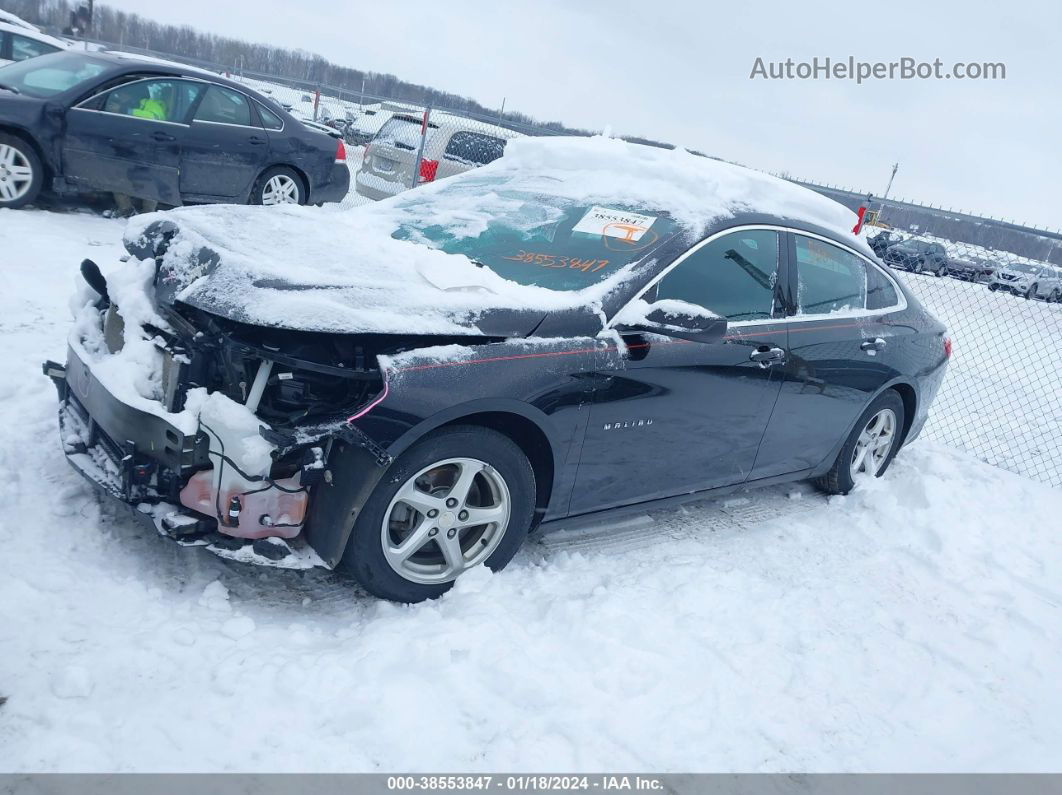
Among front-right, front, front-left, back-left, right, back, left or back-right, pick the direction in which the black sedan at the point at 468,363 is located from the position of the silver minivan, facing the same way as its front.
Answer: back-right

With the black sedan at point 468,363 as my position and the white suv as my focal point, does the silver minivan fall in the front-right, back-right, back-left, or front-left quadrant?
front-left

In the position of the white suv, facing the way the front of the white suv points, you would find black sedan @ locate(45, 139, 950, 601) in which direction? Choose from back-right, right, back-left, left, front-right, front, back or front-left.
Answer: front-left

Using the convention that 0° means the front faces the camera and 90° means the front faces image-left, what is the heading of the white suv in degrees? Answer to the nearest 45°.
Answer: approximately 45°

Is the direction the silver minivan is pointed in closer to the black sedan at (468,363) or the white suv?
the white suv

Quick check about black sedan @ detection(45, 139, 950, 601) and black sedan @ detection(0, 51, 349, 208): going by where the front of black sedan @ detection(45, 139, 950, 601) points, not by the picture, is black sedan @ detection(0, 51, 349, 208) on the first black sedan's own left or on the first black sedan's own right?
on the first black sedan's own right

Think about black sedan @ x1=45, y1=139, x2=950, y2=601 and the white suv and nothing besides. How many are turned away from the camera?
0

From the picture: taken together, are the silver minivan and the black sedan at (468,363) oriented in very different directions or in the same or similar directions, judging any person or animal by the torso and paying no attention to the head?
very different directions

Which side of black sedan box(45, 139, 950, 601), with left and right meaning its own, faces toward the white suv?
back

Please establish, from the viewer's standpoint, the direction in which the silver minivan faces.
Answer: facing away from the viewer and to the right of the viewer

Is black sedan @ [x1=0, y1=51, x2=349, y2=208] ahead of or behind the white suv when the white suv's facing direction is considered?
ahead

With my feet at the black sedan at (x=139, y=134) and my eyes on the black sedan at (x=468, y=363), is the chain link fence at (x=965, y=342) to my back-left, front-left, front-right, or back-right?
front-left

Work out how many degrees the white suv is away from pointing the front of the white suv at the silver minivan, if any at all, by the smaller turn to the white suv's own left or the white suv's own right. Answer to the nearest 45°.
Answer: approximately 45° to the white suv's own left

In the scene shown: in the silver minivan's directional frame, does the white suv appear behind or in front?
in front

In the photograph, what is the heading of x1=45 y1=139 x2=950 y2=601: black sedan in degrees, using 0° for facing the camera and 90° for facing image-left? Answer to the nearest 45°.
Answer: approximately 45°
